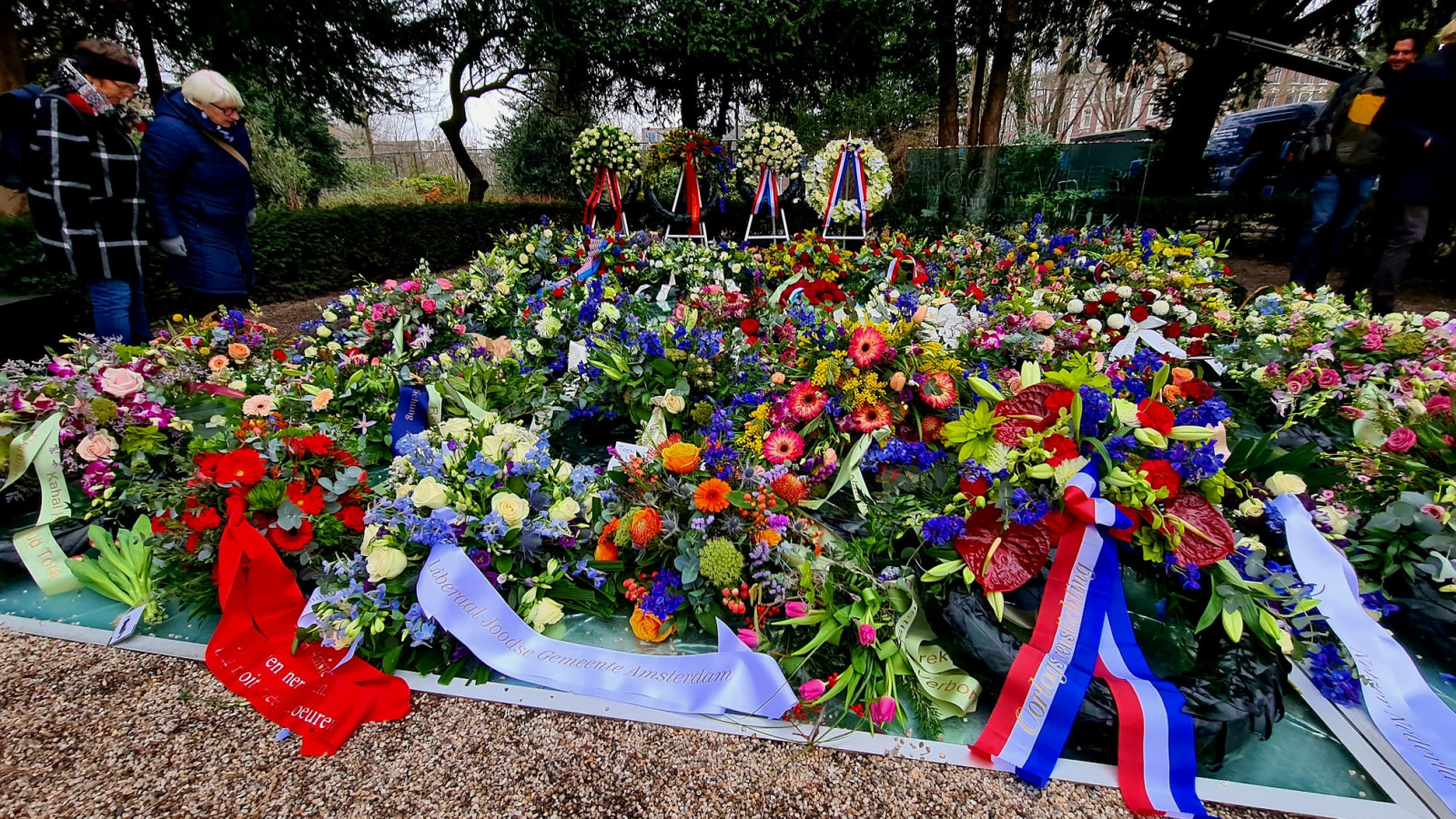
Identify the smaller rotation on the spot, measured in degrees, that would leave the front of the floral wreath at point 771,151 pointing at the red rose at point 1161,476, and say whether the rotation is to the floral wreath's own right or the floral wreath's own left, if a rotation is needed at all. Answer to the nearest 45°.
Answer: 0° — it already faces it

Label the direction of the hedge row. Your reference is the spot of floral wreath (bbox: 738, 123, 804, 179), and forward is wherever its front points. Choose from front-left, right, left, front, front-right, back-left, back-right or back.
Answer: right

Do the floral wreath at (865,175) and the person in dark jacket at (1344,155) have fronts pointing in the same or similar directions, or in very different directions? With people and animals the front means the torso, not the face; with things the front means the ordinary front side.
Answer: same or similar directions

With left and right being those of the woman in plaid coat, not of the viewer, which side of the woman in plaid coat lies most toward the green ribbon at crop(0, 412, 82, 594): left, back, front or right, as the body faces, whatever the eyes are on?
right

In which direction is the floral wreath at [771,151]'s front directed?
toward the camera

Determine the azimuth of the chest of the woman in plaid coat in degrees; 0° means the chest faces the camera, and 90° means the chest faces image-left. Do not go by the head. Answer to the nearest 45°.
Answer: approximately 270°

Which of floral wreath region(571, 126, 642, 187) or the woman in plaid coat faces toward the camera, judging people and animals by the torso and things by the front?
the floral wreath

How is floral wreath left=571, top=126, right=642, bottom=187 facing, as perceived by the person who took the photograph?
facing the viewer

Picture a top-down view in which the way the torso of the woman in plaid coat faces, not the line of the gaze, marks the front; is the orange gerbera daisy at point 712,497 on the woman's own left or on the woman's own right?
on the woman's own right

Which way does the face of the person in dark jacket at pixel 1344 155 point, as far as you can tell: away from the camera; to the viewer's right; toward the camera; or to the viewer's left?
toward the camera

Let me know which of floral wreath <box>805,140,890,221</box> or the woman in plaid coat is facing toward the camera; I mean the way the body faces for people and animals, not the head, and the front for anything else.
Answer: the floral wreath

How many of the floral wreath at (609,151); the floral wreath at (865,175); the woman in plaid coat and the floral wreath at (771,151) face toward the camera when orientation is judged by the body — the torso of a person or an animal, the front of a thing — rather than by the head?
3

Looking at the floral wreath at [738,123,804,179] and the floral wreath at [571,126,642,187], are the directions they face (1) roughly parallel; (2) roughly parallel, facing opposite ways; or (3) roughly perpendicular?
roughly parallel
